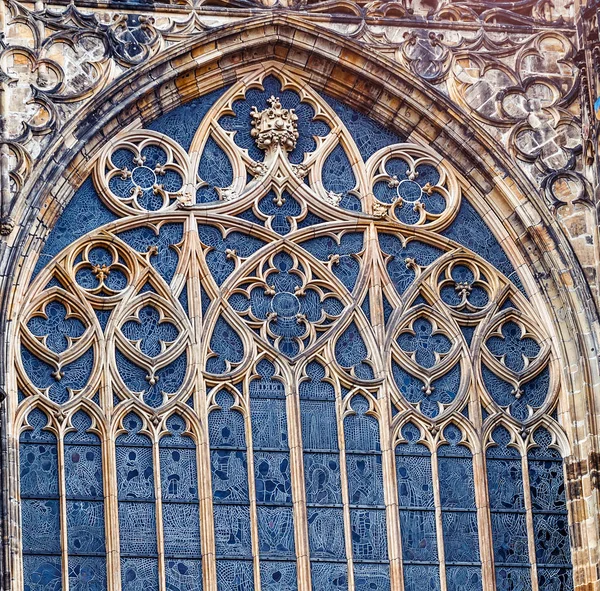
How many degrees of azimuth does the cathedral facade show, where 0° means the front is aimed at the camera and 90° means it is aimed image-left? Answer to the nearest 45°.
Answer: approximately 0°
